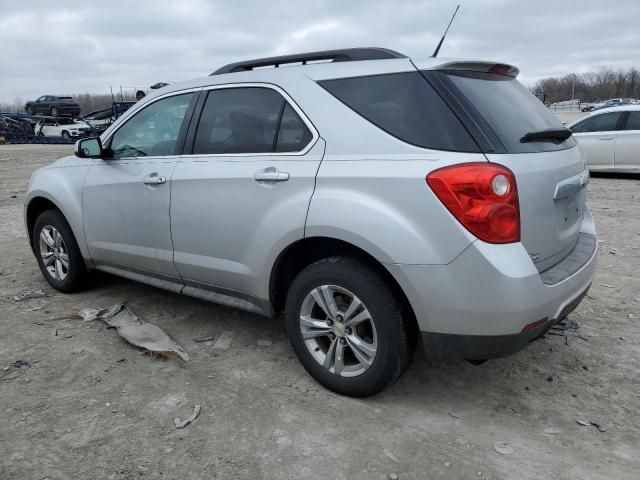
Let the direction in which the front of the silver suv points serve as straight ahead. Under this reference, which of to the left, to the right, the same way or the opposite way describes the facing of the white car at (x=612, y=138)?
the same way

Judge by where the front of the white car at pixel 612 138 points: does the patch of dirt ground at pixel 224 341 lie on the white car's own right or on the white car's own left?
on the white car's own left

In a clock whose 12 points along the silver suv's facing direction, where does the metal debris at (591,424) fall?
The metal debris is roughly at 5 o'clock from the silver suv.

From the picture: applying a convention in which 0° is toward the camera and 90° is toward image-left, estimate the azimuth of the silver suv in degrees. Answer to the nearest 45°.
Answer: approximately 135°

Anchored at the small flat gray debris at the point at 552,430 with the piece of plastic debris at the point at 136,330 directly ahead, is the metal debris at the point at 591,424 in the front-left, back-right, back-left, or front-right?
back-right

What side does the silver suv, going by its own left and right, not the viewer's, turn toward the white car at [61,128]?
front

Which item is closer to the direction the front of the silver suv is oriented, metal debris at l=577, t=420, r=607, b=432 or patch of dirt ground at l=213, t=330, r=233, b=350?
the patch of dirt ground

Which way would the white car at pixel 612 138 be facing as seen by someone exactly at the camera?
facing to the left of the viewer

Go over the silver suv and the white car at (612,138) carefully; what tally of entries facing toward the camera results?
0
